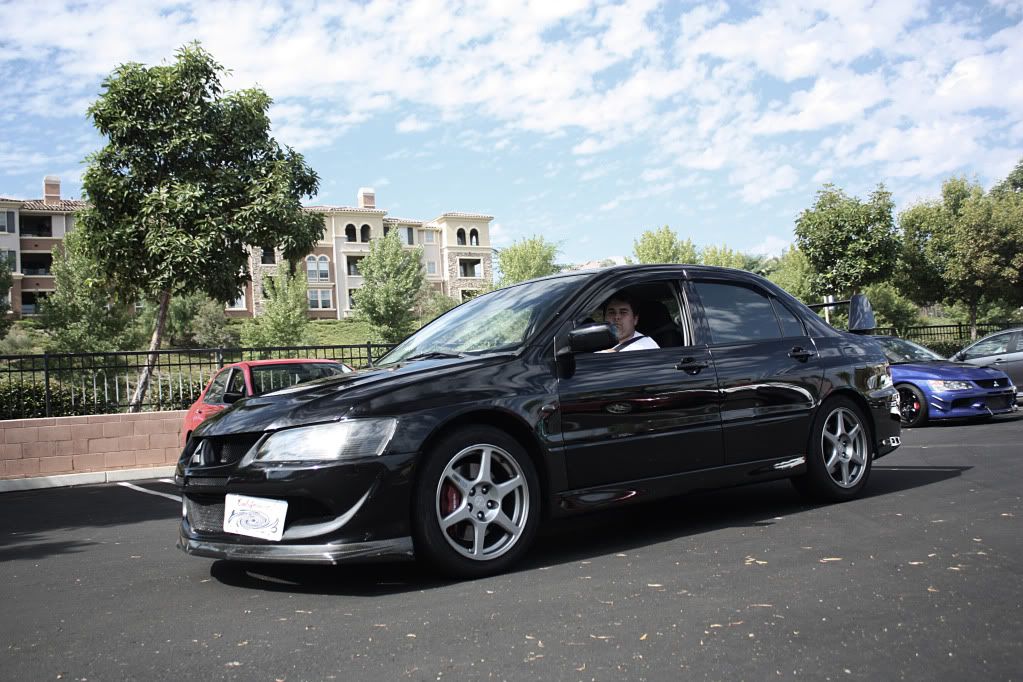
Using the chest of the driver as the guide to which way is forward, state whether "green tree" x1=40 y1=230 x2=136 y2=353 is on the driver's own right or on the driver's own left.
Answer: on the driver's own right

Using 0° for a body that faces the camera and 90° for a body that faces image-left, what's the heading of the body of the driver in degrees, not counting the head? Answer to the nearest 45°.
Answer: approximately 45°

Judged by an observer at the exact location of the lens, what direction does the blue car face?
facing the viewer and to the right of the viewer

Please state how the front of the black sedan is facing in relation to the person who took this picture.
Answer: facing the viewer and to the left of the viewer

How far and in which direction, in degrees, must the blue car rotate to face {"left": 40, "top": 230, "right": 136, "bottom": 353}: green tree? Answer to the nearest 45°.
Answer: approximately 135° to its right

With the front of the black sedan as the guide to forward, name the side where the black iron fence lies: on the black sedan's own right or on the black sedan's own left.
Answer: on the black sedan's own right

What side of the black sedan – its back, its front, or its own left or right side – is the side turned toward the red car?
right

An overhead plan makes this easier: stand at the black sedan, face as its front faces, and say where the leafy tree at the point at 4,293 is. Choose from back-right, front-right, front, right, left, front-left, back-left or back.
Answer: right

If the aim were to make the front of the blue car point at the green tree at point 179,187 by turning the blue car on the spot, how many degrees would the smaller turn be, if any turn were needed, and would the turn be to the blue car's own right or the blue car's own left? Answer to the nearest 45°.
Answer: approximately 135° to the blue car's own right

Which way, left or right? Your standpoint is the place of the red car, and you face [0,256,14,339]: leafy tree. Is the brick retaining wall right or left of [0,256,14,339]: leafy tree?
left

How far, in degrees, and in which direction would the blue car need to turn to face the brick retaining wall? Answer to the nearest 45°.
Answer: approximately 90° to its right

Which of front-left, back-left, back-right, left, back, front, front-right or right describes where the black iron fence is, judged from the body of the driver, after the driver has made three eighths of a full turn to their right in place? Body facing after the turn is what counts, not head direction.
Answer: front-left

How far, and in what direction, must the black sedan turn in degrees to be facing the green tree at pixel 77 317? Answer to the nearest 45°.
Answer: approximately 90° to its right

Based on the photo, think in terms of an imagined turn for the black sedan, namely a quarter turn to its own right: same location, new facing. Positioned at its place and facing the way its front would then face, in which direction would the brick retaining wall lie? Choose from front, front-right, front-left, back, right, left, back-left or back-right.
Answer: front

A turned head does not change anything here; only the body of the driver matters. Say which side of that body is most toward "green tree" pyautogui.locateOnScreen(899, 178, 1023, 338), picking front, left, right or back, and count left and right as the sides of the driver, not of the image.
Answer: back

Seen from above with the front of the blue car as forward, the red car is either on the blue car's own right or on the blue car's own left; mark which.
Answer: on the blue car's own right
